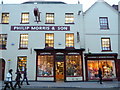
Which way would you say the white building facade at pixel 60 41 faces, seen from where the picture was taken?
facing the viewer
